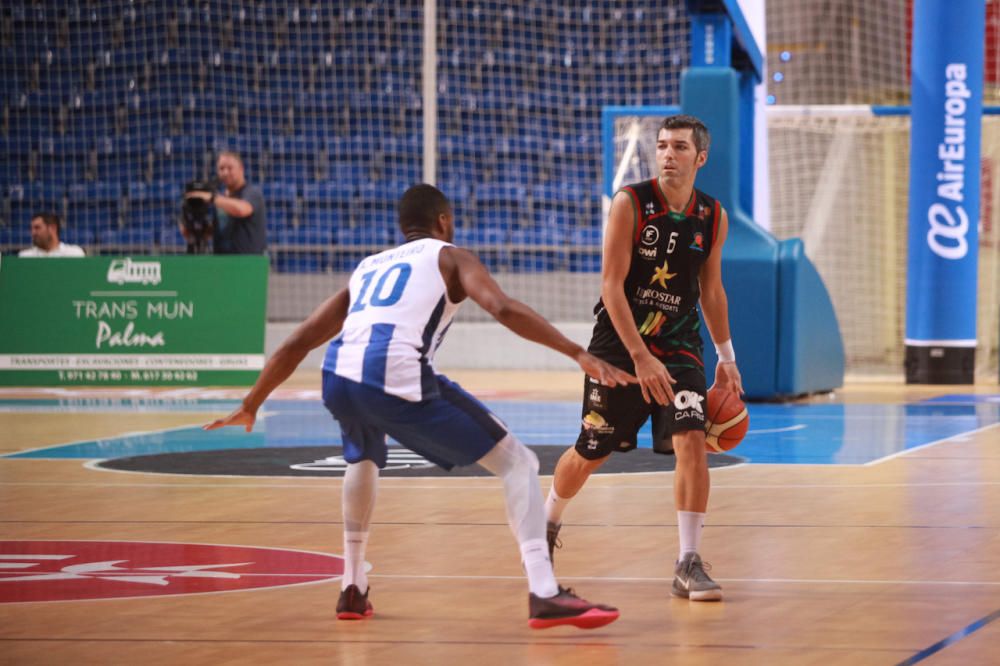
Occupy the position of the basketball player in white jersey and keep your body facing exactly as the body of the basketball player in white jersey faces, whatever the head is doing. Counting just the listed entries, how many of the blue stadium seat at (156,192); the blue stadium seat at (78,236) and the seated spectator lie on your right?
0

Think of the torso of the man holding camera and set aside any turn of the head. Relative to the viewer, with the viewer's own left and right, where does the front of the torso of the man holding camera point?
facing the viewer and to the left of the viewer

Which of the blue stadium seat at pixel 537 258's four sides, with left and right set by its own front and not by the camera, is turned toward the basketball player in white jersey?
front

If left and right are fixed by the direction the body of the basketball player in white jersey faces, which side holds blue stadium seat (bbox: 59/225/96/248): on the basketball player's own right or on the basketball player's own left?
on the basketball player's own left

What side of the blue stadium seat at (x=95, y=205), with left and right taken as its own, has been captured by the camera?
front

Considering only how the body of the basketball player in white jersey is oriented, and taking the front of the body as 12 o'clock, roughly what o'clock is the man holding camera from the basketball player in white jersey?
The man holding camera is roughly at 10 o'clock from the basketball player in white jersey.

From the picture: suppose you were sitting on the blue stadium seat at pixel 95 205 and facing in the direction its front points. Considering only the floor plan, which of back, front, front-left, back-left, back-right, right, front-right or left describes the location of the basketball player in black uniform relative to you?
front

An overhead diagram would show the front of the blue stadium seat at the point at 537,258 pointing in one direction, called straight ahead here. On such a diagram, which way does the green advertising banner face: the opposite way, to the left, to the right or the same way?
the same way

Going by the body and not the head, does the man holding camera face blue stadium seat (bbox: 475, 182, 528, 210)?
no

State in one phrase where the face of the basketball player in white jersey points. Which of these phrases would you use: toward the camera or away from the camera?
away from the camera

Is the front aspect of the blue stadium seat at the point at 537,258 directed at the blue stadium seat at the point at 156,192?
no

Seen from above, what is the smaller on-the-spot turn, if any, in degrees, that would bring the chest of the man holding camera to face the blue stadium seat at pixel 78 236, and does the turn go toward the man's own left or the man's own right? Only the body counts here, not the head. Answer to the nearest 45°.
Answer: approximately 135° to the man's own right

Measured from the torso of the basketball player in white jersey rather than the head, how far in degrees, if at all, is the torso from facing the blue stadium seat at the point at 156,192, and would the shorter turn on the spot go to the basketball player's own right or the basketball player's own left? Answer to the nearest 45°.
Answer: approximately 45° to the basketball player's own left

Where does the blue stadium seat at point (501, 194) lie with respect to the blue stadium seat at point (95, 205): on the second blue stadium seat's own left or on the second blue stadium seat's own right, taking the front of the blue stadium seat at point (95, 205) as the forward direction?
on the second blue stadium seat's own left

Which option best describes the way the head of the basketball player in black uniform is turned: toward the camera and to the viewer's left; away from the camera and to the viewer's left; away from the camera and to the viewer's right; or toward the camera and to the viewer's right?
toward the camera and to the viewer's left

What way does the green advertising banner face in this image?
toward the camera

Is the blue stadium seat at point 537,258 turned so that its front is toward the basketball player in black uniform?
yes

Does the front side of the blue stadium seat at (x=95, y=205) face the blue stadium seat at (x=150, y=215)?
no

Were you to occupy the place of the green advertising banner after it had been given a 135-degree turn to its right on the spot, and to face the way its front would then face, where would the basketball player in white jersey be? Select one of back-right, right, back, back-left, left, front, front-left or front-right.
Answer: back-left

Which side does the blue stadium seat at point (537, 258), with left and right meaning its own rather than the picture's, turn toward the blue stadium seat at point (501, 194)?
back

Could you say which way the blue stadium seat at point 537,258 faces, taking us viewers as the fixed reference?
facing the viewer

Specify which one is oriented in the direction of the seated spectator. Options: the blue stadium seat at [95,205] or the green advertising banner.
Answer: the blue stadium seat

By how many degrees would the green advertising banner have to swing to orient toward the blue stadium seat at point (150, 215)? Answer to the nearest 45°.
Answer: approximately 180°

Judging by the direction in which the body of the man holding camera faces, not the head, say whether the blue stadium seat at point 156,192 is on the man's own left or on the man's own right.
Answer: on the man's own right
